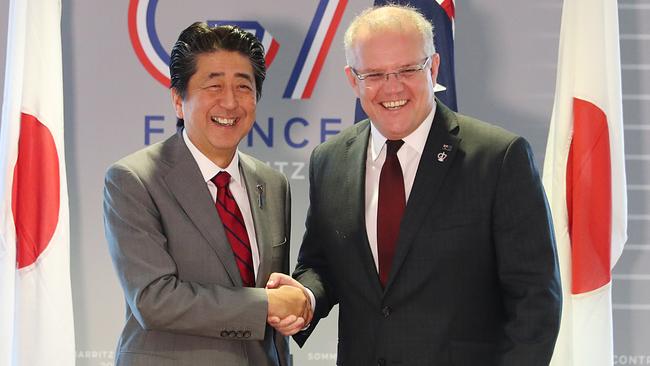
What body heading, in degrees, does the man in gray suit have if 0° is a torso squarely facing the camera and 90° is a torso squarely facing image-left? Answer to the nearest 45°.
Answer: approximately 315°

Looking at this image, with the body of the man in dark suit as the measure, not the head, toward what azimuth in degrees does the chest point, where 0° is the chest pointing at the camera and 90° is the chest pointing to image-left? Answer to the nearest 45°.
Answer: approximately 45°

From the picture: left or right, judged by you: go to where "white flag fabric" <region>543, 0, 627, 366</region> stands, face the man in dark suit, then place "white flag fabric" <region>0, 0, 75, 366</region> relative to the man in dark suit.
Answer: right

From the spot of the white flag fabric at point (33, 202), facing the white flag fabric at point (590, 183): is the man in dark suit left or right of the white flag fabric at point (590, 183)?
right

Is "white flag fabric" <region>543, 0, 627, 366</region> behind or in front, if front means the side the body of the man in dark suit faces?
behind

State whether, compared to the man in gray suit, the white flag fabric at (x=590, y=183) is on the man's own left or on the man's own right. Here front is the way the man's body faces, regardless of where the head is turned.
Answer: on the man's own left

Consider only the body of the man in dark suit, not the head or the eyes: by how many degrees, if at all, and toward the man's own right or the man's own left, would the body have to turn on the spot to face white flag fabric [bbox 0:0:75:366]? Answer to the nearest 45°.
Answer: approximately 90° to the man's own right
